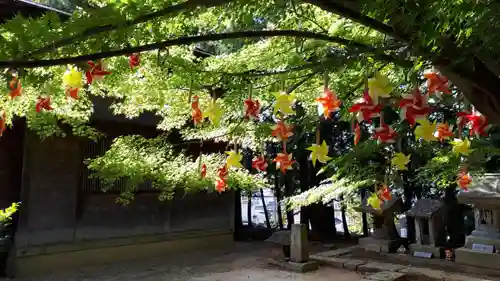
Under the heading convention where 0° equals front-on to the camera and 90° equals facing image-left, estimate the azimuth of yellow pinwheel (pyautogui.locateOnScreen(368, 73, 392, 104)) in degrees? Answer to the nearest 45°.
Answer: approximately 0°

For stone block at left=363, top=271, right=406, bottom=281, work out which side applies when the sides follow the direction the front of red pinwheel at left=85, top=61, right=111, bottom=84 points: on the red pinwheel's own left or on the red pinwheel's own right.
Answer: on the red pinwheel's own left

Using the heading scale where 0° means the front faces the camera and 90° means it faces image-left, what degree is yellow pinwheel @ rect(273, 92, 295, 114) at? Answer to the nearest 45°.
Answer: approximately 0°

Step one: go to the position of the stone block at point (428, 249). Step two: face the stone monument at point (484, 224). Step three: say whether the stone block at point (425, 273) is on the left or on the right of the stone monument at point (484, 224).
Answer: right

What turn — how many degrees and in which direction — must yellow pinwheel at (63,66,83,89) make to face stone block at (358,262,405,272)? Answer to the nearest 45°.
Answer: approximately 135° to its left

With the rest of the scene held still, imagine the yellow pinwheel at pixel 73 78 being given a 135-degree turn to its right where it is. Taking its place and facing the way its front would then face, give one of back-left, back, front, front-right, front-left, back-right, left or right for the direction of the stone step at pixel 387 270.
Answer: right
